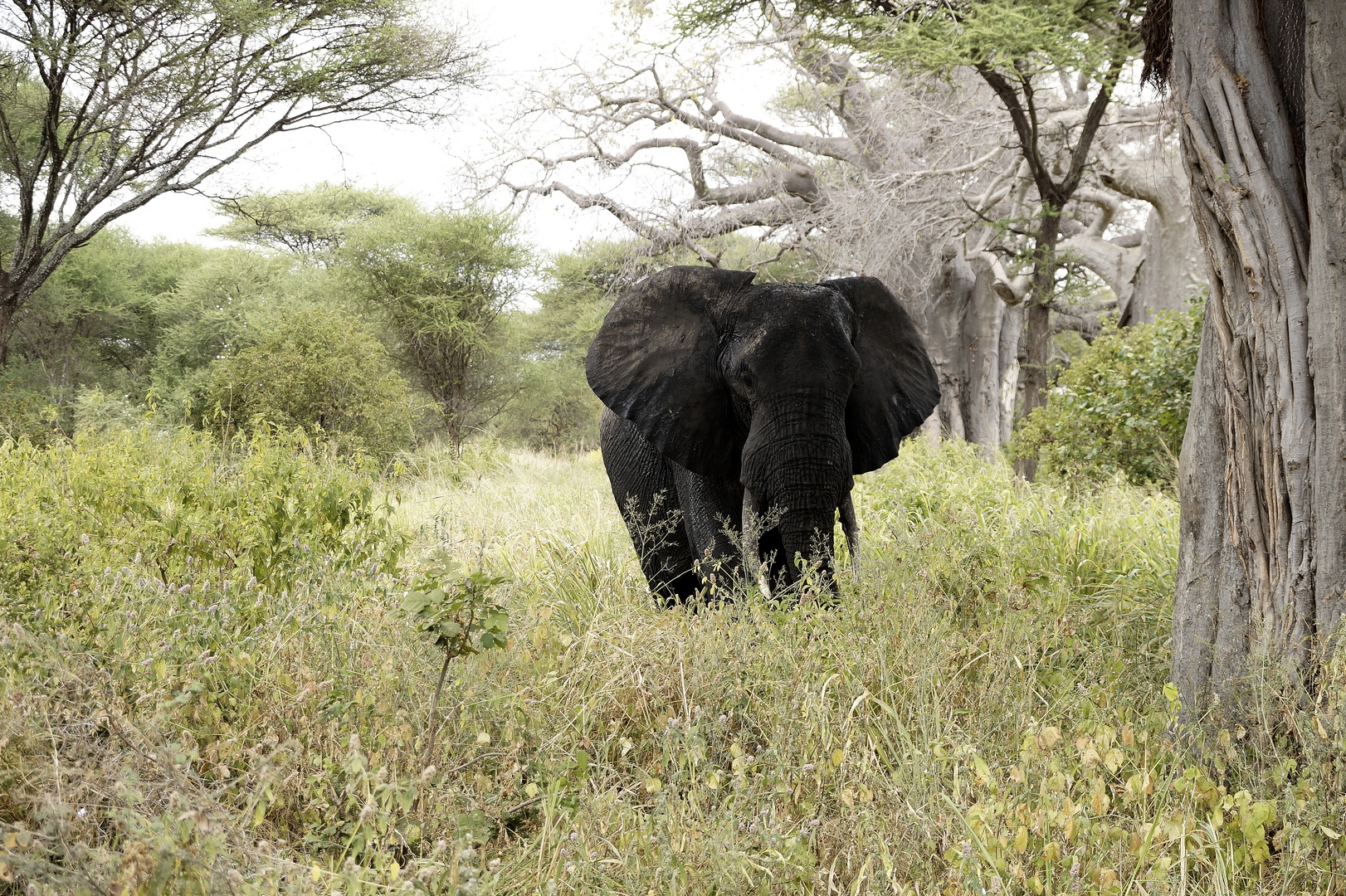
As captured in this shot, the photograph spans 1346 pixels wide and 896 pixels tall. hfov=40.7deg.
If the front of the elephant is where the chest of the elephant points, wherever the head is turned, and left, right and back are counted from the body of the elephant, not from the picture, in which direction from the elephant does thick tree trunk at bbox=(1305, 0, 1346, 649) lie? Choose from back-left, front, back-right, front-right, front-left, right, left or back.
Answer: front

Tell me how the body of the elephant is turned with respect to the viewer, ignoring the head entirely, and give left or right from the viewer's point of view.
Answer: facing the viewer and to the right of the viewer

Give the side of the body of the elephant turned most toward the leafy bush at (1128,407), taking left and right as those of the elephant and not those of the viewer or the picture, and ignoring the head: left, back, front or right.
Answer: left

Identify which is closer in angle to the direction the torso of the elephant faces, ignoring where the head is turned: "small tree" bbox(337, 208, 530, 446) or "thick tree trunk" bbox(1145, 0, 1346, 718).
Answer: the thick tree trunk

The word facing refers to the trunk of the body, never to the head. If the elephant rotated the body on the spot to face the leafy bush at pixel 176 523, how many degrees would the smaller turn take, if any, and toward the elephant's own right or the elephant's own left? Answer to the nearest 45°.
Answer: approximately 135° to the elephant's own right

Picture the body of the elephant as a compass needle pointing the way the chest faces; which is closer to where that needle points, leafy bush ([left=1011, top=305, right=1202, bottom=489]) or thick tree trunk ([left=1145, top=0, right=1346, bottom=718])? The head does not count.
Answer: the thick tree trunk

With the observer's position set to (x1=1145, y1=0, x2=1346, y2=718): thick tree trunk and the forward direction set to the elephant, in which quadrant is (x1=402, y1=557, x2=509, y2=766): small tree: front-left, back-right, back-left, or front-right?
front-left

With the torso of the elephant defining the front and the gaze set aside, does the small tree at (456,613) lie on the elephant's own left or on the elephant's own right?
on the elephant's own right

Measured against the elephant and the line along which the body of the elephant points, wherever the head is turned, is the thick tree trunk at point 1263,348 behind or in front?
in front

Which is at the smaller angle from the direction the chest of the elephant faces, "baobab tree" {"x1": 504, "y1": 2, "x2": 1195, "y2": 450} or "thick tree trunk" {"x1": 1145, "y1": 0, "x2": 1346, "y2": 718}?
the thick tree trunk
